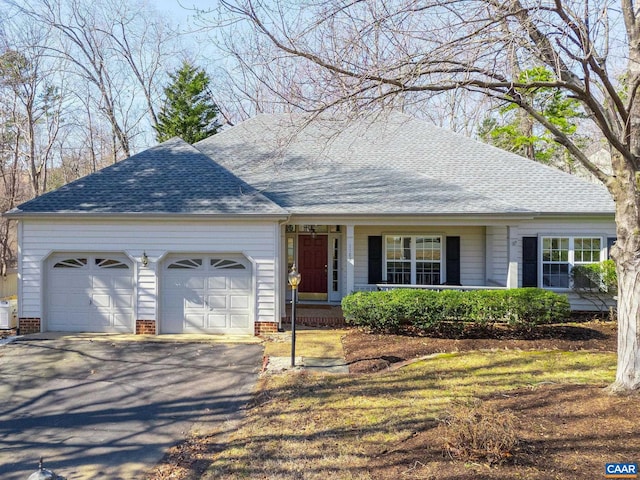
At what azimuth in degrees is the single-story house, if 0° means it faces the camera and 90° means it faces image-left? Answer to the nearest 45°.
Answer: approximately 0°

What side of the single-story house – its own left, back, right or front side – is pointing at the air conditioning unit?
right
